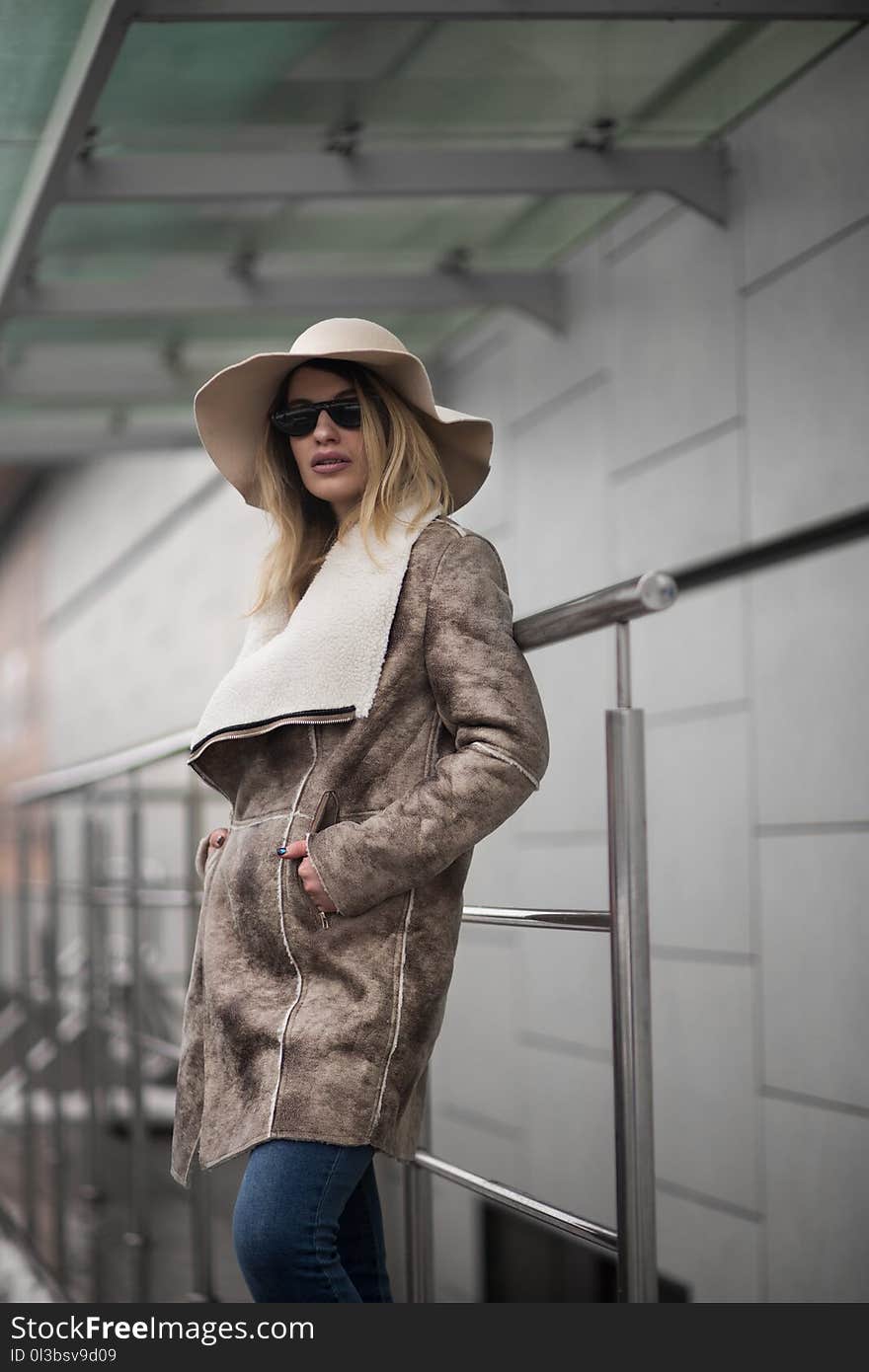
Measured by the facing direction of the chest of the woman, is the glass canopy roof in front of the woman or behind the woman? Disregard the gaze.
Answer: behind

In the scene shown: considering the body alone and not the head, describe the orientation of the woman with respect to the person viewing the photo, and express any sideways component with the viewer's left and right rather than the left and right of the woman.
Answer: facing the viewer and to the left of the viewer
